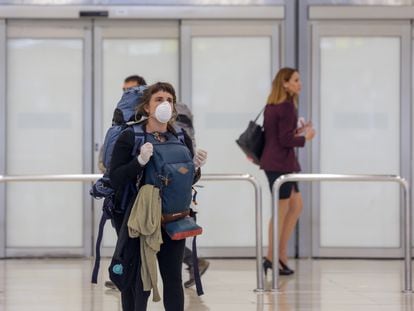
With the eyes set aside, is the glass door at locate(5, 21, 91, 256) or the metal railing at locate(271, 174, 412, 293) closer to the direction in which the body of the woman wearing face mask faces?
the metal railing

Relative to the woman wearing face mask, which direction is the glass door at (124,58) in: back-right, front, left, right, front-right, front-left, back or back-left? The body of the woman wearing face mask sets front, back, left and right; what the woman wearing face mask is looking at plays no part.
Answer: back-left

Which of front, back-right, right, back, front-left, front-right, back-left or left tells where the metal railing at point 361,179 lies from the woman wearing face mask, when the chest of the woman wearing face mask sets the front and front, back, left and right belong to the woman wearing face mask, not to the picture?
left

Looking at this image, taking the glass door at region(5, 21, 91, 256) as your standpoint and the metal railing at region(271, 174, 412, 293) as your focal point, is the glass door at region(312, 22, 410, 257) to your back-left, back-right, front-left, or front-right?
front-left

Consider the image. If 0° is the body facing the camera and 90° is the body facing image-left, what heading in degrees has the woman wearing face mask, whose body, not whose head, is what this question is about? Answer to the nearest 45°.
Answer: approximately 315°

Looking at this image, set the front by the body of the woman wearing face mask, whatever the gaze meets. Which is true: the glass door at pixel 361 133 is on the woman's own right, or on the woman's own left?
on the woman's own left

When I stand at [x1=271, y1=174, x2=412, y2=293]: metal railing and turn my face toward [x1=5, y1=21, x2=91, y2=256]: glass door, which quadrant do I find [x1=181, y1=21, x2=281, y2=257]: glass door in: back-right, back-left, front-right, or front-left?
front-right

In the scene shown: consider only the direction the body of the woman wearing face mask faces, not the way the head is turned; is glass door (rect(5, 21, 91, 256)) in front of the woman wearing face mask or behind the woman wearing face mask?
behind

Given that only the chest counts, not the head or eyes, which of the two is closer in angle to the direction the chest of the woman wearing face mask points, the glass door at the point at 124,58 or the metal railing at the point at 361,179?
the metal railing

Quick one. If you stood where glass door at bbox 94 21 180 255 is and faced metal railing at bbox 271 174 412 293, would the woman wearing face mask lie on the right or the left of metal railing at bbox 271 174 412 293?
right

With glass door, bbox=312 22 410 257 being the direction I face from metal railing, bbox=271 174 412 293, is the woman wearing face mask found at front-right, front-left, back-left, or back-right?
back-left
